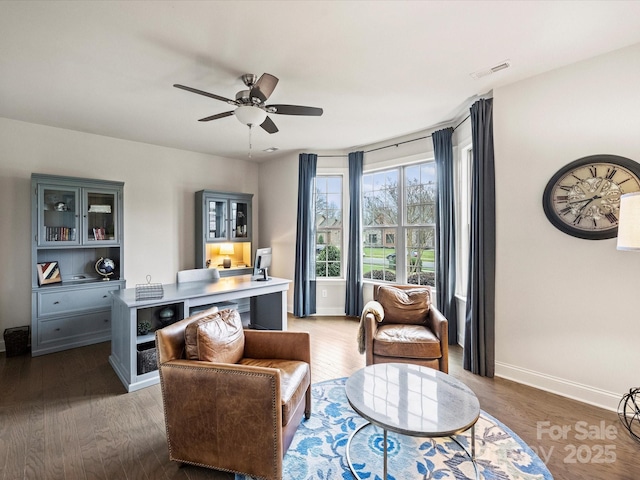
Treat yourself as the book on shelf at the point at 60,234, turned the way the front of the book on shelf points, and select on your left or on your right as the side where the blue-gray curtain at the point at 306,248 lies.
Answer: on your left

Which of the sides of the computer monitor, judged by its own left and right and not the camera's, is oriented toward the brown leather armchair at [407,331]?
back

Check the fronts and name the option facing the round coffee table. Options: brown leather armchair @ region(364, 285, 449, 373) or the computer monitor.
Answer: the brown leather armchair

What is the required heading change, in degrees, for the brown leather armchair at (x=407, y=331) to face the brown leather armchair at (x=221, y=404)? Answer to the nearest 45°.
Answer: approximately 45° to its right

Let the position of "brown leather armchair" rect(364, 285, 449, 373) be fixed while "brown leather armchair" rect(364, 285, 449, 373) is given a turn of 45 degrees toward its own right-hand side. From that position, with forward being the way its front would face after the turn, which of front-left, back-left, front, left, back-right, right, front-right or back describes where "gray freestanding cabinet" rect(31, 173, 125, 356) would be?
front-right

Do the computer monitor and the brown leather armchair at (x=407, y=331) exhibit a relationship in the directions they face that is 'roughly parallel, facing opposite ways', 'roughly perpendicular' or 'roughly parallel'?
roughly perpendicular

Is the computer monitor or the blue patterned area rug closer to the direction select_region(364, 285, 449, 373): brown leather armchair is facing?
the blue patterned area rug

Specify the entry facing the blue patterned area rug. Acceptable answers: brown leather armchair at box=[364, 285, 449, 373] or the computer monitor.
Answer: the brown leather armchair

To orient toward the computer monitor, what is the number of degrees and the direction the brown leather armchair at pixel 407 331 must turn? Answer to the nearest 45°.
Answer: approximately 90° to its right

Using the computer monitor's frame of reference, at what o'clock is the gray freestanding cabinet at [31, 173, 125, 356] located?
The gray freestanding cabinet is roughly at 11 o'clock from the computer monitor.

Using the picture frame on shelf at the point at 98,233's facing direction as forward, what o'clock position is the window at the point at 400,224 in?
The window is roughly at 10 o'clock from the picture frame on shelf.
